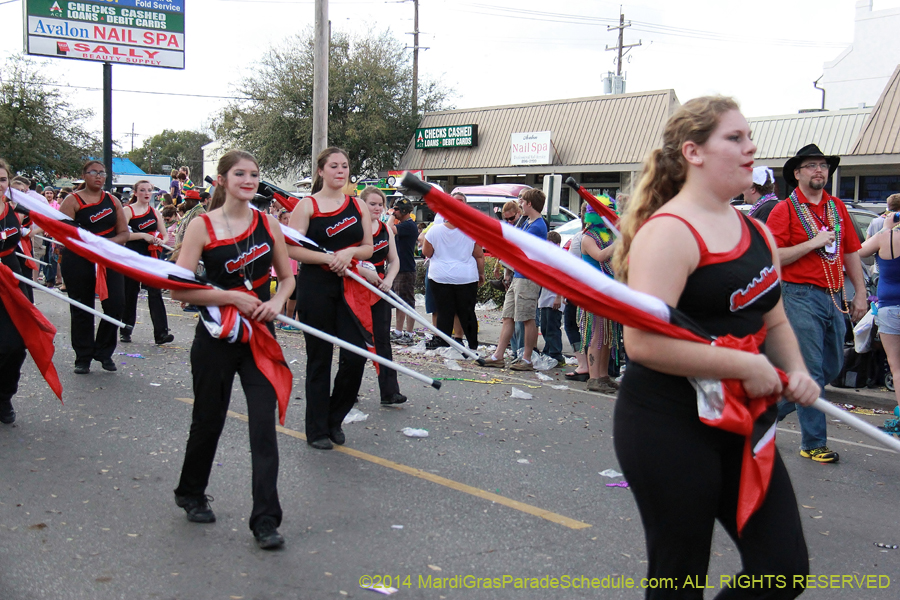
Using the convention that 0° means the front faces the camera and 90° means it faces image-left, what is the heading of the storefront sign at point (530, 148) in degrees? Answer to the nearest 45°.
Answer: approximately 0°

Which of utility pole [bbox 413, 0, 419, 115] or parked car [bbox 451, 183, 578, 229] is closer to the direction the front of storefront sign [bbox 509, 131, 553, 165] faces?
the parked car

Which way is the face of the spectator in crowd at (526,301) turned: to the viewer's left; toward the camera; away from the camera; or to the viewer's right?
to the viewer's left

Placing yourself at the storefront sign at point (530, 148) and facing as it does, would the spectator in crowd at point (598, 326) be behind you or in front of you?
in front

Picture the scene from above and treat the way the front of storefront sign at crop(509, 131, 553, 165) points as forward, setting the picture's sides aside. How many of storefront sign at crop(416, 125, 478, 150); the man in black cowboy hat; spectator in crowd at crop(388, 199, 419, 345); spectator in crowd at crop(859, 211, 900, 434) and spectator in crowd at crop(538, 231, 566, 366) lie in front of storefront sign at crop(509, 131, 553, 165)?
4

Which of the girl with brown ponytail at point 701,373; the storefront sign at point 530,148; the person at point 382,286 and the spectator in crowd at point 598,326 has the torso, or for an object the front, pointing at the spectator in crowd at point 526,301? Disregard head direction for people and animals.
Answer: the storefront sign

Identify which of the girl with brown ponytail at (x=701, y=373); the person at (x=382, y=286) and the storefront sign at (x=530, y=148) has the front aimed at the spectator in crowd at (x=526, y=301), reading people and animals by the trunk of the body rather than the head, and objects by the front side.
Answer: the storefront sign

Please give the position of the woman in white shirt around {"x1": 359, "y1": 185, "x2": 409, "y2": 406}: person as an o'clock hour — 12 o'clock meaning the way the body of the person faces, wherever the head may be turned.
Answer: The woman in white shirt is roughly at 8 o'clock from the person.

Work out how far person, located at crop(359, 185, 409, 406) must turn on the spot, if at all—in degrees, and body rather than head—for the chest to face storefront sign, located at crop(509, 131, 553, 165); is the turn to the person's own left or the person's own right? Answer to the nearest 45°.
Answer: approximately 135° to the person's own left
